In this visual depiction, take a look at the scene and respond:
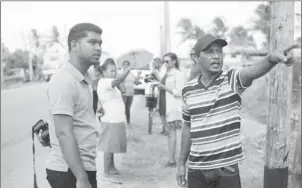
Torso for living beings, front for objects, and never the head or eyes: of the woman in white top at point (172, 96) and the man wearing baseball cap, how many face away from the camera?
0

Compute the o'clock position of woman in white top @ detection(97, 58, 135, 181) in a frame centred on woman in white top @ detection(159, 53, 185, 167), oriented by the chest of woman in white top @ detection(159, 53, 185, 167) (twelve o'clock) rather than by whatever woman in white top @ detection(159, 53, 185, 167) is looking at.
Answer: woman in white top @ detection(97, 58, 135, 181) is roughly at 12 o'clock from woman in white top @ detection(159, 53, 185, 167).

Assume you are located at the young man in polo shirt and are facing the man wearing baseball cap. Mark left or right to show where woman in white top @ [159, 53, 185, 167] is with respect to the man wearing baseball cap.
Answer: left

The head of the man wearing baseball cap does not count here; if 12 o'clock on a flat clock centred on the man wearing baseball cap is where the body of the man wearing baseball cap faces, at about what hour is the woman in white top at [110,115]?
The woman in white top is roughly at 5 o'clock from the man wearing baseball cap.

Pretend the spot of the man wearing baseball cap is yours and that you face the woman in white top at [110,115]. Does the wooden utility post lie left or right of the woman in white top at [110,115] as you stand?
right

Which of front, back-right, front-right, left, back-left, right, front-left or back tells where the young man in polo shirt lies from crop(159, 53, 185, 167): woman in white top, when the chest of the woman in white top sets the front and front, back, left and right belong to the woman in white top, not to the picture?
front-left

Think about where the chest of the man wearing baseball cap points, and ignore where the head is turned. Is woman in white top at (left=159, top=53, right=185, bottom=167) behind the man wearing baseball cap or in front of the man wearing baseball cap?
behind

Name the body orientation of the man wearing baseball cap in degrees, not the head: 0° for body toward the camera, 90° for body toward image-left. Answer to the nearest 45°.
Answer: approximately 0°

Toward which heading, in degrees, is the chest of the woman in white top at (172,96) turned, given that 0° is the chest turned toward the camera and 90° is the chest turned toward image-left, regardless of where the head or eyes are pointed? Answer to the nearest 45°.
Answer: approximately 45°
